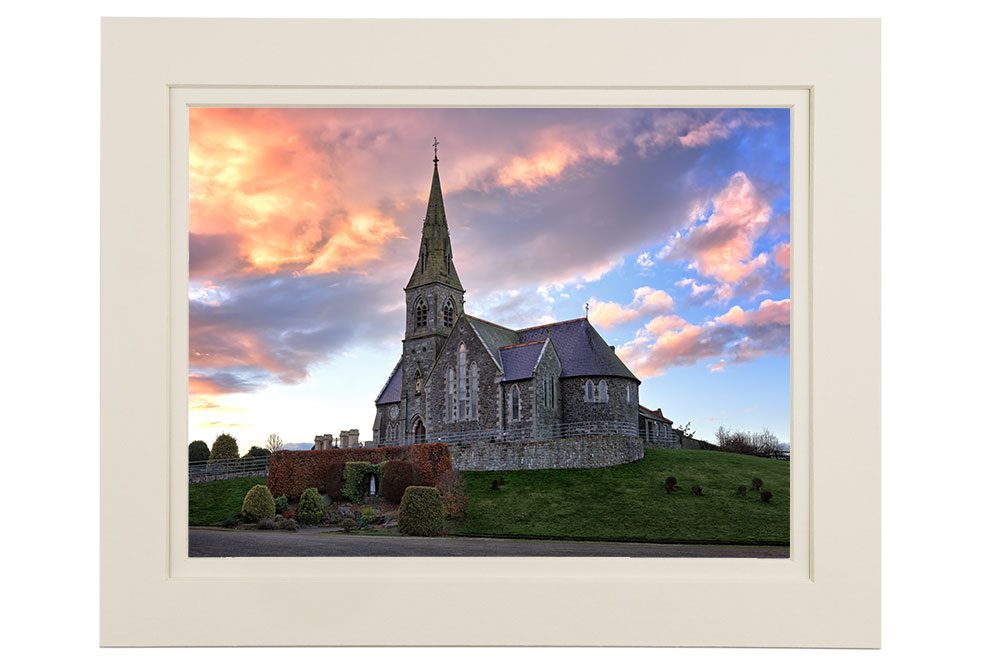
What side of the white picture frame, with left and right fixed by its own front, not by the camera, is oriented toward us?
front
